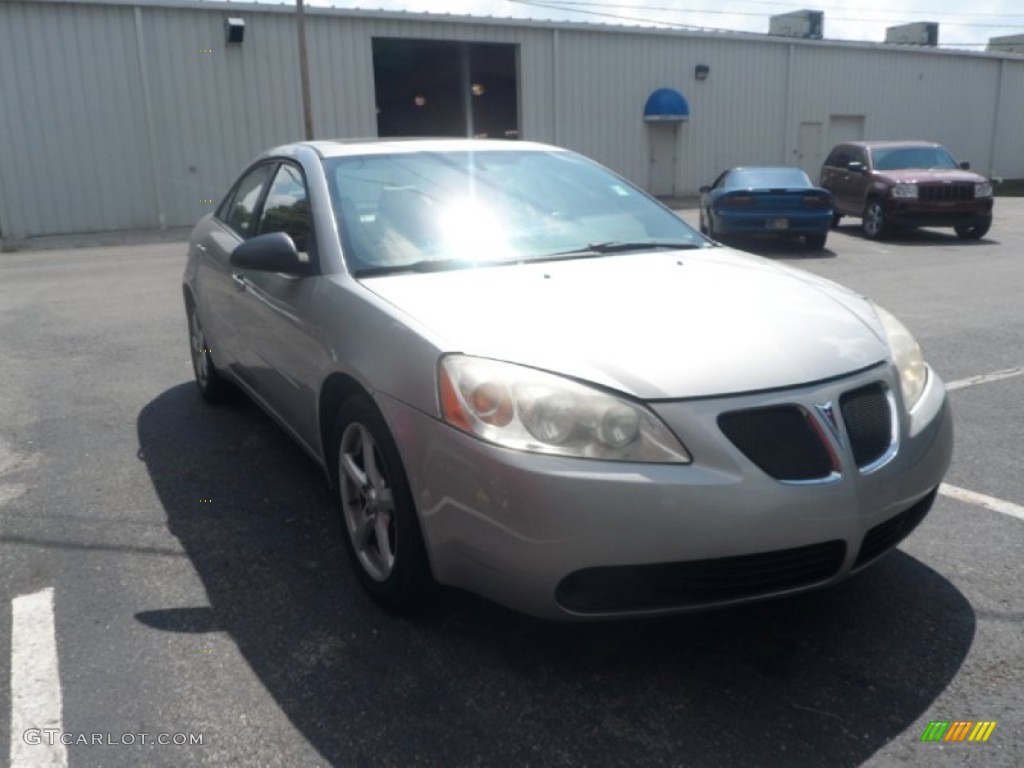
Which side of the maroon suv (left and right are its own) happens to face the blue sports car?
right

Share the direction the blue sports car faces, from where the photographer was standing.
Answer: facing away from the viewer

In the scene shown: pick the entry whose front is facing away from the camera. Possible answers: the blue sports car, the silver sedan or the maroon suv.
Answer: the blue sports car

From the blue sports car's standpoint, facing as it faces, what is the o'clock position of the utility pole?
The utility pole is roughly at 10 o'clock from the blue sports car.

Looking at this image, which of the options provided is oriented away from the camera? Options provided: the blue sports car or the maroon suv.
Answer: the blue sports car

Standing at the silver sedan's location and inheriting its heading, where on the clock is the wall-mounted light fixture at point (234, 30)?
The wall-mounted light fixture is roughly at 7 o'clock from the silver sedan.

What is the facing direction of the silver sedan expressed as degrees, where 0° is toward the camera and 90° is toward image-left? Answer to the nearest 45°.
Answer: approximately 315°

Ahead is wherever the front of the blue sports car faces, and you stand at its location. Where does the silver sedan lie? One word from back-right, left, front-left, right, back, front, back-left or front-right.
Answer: back

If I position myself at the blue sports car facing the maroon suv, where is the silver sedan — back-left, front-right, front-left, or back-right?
back-right

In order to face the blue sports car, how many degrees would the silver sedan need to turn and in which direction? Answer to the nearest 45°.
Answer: approximately 135° to its left

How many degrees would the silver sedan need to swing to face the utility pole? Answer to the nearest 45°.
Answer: approximately 135° to its left

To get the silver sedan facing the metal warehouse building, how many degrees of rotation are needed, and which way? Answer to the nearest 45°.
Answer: approximately 135° to its left

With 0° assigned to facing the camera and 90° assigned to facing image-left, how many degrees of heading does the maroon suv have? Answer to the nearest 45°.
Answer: approximately 315°

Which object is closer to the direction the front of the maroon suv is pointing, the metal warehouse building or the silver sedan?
the silver sedan

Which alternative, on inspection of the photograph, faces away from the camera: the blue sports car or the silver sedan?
the blue sports car

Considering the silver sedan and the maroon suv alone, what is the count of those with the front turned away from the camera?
0
